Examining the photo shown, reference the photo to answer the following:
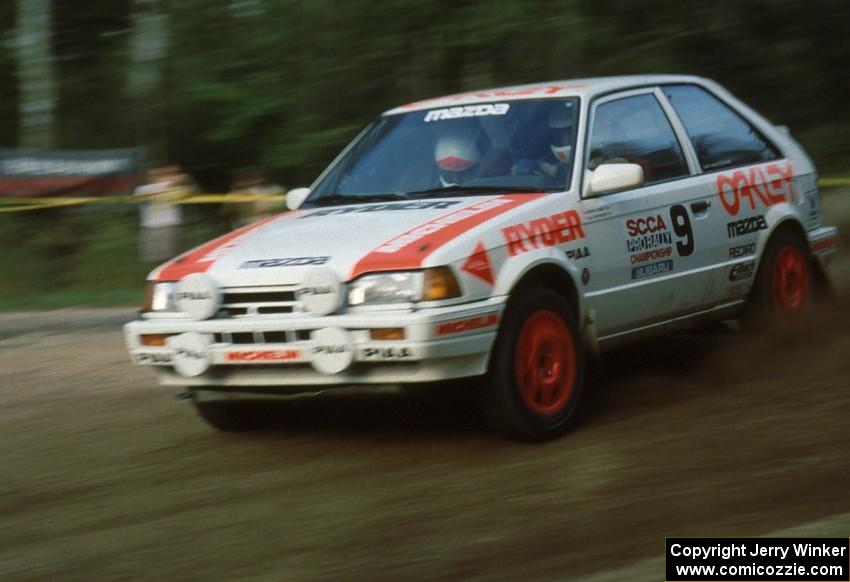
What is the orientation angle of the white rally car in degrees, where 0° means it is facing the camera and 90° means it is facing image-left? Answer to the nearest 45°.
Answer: approximately 45°

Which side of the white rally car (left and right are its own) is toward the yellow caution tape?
right
